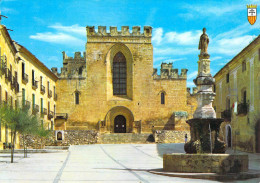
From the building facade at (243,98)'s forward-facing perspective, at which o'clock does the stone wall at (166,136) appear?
The stone wall is roughly at 2 o'clock from the building facade.

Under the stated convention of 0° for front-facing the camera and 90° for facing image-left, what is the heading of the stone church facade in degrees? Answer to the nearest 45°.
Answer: approximately 0°

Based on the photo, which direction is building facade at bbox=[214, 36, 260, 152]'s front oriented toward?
to the viewer's left

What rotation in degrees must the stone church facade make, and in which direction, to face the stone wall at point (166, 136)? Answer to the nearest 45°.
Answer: approximately 45° to its left

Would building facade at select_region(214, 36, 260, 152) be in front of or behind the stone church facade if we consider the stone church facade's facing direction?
in front

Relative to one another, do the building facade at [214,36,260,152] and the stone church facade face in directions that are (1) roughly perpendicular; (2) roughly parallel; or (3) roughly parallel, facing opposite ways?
roughly perpendicular

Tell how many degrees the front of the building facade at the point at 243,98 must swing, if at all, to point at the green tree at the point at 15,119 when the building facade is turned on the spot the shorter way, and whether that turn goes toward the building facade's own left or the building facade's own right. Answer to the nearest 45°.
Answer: approximately 45° to the building facade's own left

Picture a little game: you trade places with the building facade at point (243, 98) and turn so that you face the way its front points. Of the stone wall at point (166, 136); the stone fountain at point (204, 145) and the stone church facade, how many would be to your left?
1

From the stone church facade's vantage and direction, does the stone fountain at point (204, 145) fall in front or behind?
in front

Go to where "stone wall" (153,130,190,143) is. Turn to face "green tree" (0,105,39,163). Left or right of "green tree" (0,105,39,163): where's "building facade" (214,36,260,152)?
left

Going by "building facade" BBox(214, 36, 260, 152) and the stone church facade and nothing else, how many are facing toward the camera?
1
